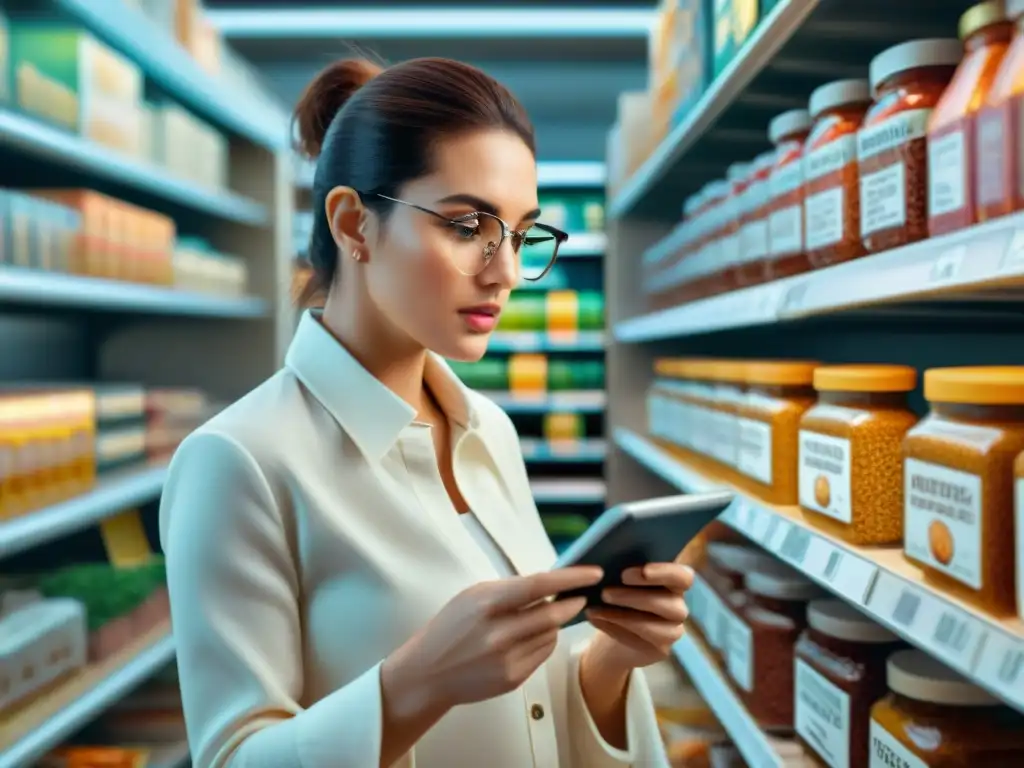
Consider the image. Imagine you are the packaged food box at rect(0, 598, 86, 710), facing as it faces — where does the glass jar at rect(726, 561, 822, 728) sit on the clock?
The glass jar is roughly at 12 o'clock from the packaged food box.

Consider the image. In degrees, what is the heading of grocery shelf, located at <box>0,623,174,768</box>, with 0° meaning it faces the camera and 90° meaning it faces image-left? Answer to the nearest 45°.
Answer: approximately 315°

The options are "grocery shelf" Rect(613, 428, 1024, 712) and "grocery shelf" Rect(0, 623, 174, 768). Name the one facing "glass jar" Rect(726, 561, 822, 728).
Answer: "grocery shelf" Rect(0, 623, 174, 768)

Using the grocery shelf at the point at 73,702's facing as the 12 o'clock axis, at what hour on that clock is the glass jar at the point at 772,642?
The glass jar is roughly at 12 o'clock from the grocery shelf.

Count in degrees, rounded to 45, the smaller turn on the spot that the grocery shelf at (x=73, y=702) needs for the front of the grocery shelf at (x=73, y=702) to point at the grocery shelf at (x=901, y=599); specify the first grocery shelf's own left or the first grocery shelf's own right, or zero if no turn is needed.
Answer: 0° — it already faces it

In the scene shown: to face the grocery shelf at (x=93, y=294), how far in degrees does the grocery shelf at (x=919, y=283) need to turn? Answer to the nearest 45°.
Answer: approximately 45° to its right

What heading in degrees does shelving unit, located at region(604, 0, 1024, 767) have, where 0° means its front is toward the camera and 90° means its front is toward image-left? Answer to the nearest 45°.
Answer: approximately 45°
